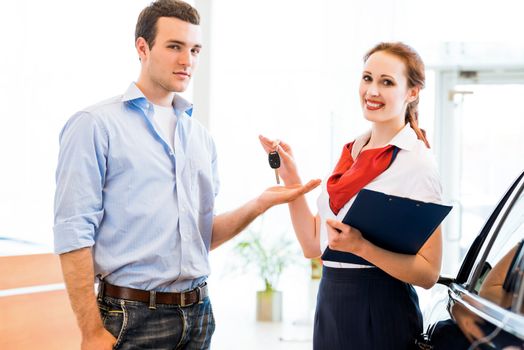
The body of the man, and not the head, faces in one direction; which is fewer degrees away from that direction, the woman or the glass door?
the woman

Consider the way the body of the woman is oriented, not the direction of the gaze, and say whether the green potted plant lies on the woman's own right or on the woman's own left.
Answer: on the woman's own right

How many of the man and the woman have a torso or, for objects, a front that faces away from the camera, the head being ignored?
0

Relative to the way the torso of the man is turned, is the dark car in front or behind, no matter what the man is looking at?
in front

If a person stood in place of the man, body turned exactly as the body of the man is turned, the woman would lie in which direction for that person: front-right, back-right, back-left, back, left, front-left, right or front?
front-left

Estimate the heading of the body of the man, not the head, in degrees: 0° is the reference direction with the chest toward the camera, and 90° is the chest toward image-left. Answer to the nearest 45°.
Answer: approximately 315°

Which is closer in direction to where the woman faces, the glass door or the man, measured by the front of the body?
the man

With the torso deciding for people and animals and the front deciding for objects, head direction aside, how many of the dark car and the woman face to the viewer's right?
0
